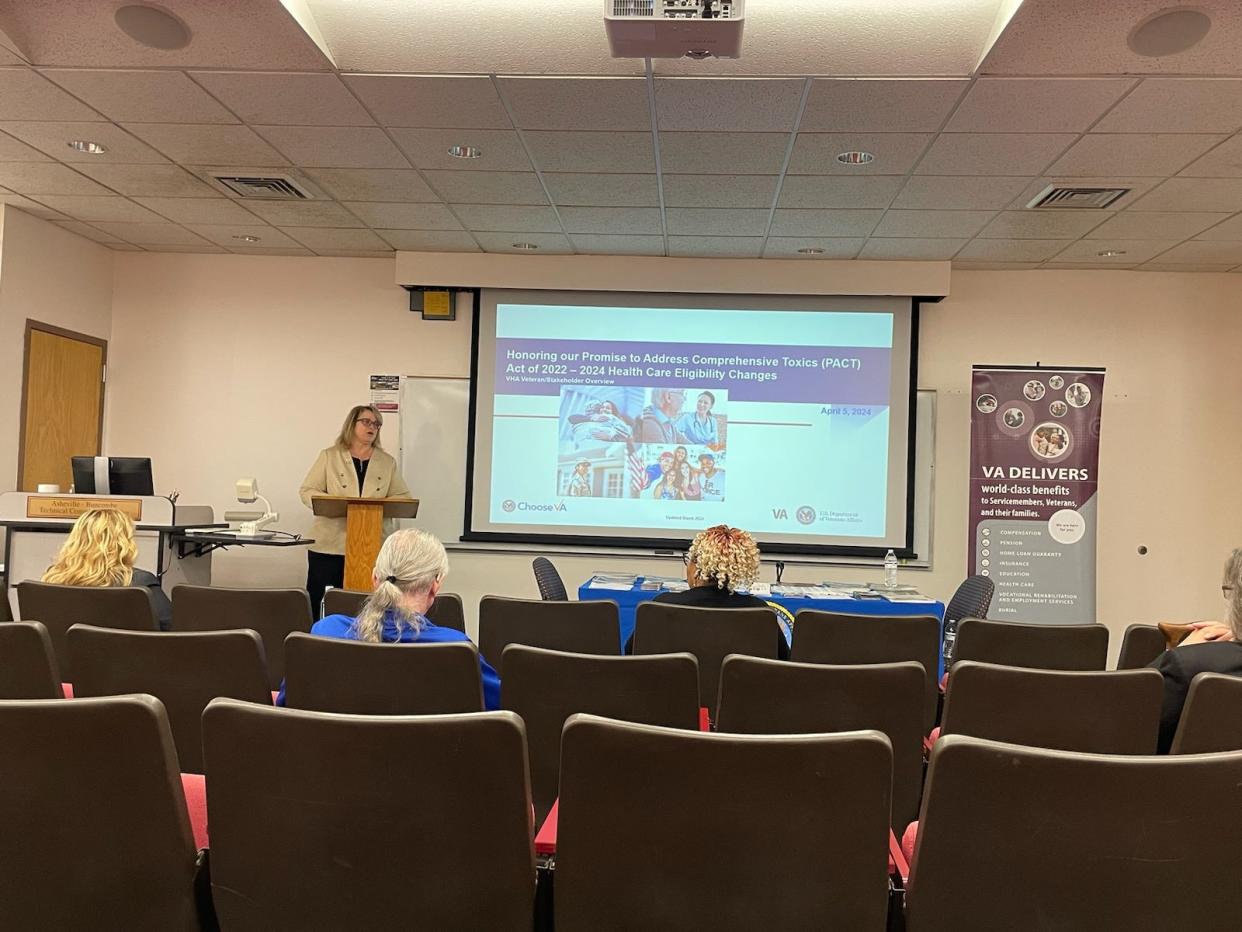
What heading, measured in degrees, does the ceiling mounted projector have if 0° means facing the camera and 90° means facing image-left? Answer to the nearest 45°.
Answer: approximately 180°

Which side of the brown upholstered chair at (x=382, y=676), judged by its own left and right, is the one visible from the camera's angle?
back

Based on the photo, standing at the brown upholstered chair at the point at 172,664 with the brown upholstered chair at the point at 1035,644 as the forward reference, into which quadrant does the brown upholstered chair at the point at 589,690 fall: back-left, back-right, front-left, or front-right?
front-right

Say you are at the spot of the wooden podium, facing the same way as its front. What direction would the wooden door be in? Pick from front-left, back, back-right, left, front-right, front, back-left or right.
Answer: back-right

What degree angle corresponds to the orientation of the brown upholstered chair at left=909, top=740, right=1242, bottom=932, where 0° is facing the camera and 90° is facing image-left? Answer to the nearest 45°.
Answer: approximately 180°

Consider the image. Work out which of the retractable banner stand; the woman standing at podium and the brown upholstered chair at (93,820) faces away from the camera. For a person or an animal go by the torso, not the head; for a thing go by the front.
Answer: the brown upholstered chair

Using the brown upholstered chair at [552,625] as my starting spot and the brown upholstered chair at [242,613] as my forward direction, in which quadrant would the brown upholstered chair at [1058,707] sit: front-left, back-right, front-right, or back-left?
back-left

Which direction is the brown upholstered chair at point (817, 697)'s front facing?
away from the camera

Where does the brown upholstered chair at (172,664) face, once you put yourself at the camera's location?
facing away from the viewer

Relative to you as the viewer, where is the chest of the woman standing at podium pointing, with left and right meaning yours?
facing the viewer and to the right of the viewer

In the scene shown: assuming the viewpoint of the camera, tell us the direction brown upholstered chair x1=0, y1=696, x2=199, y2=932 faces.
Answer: facing away from the viewer

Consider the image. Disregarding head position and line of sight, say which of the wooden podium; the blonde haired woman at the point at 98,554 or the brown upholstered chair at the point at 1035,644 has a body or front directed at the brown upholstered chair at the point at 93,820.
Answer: the wooden podium

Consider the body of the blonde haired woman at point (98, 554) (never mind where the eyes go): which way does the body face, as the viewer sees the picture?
away from the camera

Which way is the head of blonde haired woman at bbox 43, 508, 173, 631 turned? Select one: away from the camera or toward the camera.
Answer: away from the camera

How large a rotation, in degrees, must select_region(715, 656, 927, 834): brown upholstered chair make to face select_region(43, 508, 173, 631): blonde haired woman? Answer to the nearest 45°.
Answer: approximately 90° to its left

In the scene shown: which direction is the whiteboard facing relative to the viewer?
toward the camera

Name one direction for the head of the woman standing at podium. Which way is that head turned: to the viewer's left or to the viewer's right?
to the viewer's right

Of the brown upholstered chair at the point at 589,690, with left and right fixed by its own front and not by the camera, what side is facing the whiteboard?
front

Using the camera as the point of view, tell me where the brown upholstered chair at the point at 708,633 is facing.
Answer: facing away from the viewer

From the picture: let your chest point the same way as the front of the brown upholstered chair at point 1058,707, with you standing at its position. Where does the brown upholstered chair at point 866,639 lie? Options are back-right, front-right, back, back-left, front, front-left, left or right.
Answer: front-left

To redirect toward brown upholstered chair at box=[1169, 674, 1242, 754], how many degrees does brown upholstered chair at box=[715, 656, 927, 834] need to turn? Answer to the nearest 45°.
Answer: approximately 90° to its right
